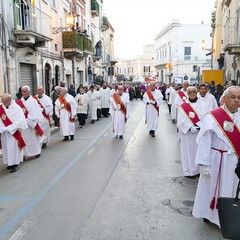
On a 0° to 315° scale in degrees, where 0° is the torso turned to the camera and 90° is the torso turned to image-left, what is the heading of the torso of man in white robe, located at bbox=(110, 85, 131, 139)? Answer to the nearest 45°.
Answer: approximately 0°

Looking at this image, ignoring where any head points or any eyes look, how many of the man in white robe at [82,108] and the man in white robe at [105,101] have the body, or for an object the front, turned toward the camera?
2

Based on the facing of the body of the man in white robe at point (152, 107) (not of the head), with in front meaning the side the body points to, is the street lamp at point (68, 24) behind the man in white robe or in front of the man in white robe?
behind

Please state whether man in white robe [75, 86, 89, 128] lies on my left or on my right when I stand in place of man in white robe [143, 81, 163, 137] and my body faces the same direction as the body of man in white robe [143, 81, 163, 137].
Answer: on my right

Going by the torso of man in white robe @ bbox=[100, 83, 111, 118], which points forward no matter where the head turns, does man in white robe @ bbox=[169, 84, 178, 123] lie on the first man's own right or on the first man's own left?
on the first man's own left

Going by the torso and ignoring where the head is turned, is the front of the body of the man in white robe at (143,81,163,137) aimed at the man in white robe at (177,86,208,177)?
yes

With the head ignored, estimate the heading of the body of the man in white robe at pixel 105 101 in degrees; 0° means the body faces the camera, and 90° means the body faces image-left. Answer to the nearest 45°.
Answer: approximately 0°
